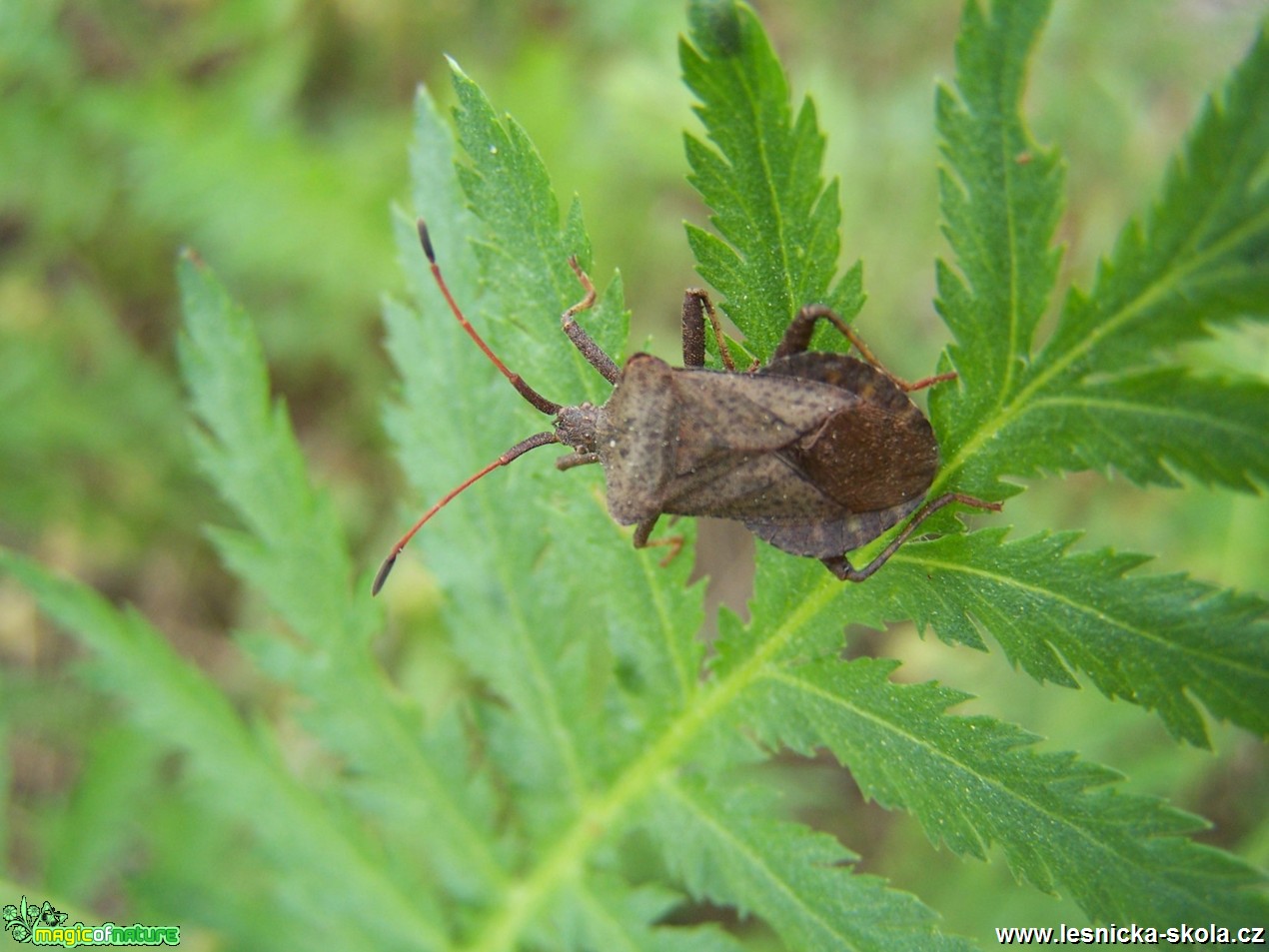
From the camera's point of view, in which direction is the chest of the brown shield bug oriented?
to the viewer's left

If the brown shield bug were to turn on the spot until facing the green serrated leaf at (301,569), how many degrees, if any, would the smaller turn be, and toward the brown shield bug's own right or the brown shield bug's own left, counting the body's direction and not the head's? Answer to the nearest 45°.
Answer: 0° — it already faces it
